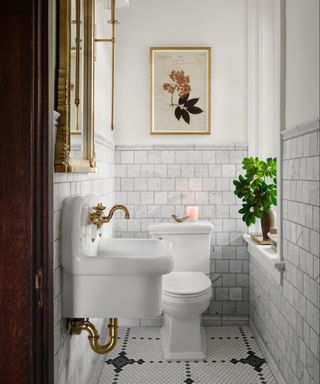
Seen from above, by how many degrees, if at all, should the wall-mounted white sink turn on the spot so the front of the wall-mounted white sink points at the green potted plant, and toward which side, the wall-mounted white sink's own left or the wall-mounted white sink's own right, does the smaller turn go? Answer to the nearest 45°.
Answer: approximately 45° to the wall-mounted white sink's own left

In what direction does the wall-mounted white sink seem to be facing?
to the viewer's right

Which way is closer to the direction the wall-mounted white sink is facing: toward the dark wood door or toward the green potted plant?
the green potted plant

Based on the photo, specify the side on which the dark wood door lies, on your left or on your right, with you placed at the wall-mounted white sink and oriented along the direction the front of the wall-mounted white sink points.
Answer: on your right

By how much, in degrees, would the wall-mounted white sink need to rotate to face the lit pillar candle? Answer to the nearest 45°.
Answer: approximately 90° to its left
